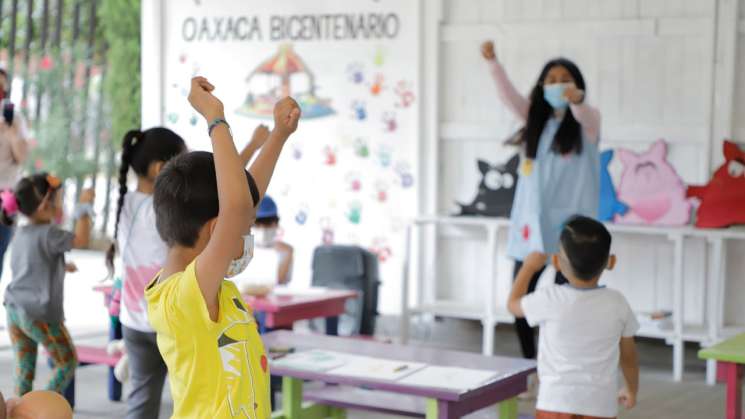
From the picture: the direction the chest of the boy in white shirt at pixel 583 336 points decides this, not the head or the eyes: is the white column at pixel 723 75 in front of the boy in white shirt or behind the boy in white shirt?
in front

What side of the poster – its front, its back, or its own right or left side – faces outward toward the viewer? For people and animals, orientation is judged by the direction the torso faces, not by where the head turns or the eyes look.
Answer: front

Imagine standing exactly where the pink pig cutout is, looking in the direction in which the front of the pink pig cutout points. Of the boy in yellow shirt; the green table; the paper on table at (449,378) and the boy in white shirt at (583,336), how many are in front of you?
4

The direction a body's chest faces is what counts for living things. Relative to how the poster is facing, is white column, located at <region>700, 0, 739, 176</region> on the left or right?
on its left

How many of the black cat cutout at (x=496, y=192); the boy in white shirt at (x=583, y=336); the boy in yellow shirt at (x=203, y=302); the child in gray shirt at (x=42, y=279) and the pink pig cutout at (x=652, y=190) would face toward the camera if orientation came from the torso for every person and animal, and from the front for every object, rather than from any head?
2

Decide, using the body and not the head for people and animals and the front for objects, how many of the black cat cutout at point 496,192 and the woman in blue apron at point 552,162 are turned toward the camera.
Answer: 2

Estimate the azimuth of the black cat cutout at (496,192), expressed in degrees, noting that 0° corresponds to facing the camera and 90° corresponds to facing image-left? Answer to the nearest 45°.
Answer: approximately 0°

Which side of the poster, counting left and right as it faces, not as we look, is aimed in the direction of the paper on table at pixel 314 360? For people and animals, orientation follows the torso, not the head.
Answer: front

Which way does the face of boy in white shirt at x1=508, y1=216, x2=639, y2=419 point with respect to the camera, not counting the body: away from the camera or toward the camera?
away from the camera

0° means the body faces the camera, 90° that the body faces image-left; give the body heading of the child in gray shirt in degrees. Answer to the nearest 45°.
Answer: approximately 225°

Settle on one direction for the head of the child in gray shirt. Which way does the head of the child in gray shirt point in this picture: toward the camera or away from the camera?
away from the camera

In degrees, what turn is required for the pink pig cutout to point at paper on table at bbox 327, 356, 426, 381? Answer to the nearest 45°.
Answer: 0° — it already faces it

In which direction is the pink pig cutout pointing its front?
toward the camera

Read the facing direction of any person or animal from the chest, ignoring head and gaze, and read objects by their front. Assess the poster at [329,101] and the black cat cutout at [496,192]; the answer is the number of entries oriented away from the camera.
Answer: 0

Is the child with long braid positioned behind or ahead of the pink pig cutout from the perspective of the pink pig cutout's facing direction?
ahead

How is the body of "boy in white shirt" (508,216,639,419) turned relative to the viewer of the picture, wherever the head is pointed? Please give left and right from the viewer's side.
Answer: facing away from the viewer
